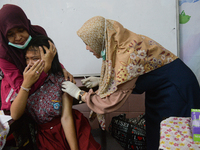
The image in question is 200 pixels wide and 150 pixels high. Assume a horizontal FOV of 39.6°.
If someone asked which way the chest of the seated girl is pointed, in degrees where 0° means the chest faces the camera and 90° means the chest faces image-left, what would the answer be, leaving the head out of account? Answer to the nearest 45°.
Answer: approximately 0°

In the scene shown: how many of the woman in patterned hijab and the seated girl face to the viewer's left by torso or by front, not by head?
1

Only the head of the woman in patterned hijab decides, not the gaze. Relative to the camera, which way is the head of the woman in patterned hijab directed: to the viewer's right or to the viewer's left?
to the viewer's left

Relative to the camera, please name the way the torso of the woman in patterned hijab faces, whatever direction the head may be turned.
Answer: to the viewer's left
